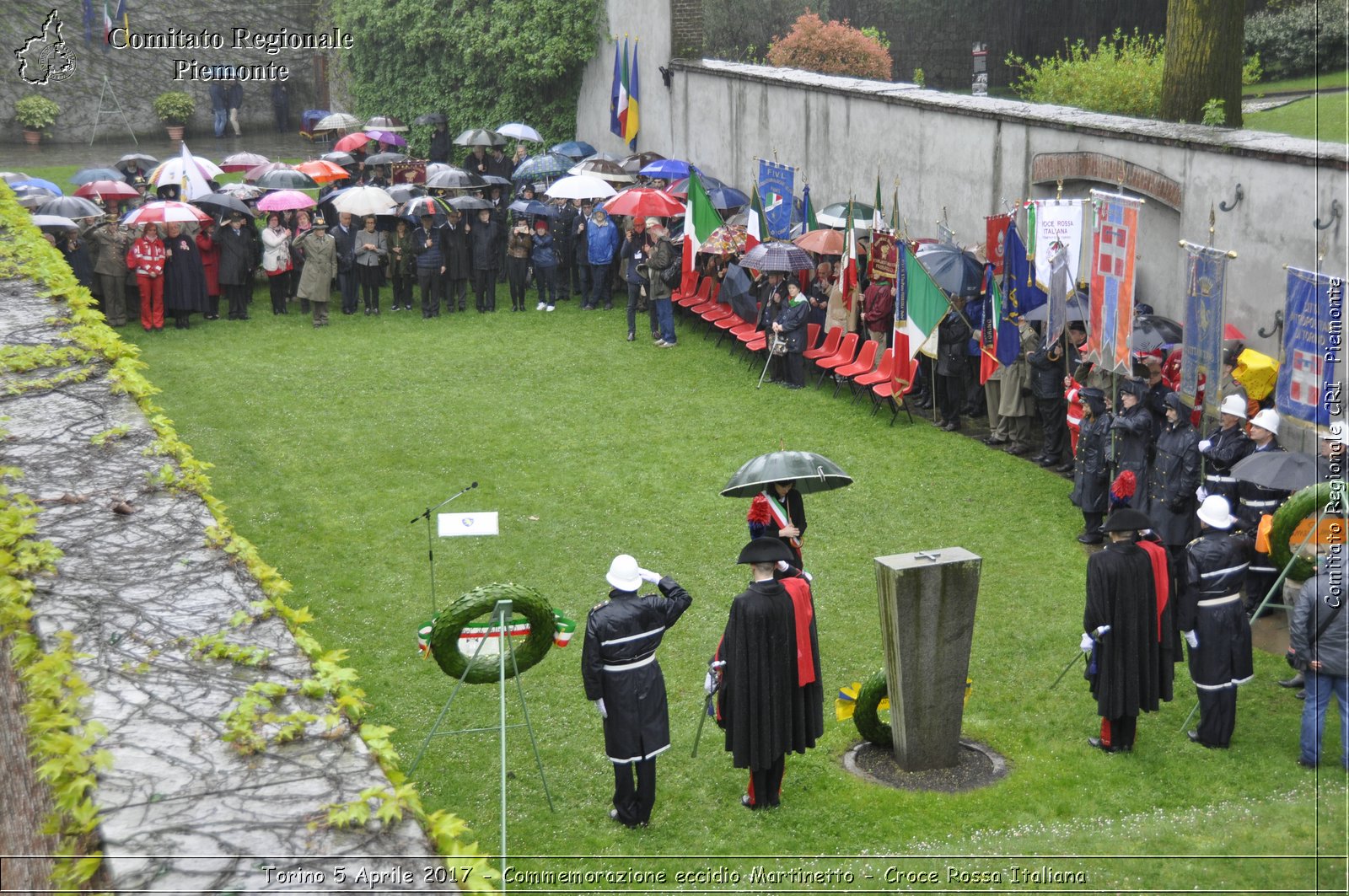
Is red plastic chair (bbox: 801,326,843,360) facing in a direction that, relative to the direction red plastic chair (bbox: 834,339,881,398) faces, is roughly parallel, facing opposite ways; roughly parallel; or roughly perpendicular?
roughly parallel

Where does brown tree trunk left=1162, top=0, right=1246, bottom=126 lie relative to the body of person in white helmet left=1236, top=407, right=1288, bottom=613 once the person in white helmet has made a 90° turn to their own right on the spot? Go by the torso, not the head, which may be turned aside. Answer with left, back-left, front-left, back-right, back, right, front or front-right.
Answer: front-right

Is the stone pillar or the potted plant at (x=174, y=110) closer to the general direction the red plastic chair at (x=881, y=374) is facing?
the stone pillar

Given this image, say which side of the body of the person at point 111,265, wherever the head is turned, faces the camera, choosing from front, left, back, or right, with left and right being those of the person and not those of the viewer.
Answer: front

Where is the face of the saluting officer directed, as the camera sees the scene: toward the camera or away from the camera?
away from the camera

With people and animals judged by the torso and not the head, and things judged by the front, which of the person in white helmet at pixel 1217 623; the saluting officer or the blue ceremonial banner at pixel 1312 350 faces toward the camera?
the blue ceremonial banner

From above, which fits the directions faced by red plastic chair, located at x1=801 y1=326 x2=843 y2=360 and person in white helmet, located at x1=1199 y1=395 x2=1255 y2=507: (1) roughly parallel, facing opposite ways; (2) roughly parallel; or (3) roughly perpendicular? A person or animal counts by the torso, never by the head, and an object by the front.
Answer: roughly parallel

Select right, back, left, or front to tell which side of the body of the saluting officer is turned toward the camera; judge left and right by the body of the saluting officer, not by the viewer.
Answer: back

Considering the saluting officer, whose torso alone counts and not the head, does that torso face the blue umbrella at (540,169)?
yes

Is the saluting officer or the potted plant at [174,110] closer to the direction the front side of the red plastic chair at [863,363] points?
the saluting officer

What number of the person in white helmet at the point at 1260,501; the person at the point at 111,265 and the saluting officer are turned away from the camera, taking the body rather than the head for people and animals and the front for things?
1

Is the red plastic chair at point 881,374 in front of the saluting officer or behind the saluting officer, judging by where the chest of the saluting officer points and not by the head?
in front

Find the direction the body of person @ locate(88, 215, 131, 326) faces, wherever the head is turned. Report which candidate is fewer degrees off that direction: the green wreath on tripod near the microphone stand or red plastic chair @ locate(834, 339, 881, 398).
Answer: the green wreath on tripod near the microphone stand

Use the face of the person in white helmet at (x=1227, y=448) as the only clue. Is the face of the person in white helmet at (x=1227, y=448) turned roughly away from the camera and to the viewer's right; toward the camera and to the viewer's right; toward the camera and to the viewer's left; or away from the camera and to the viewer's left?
toward the camera and to the viewer's left
